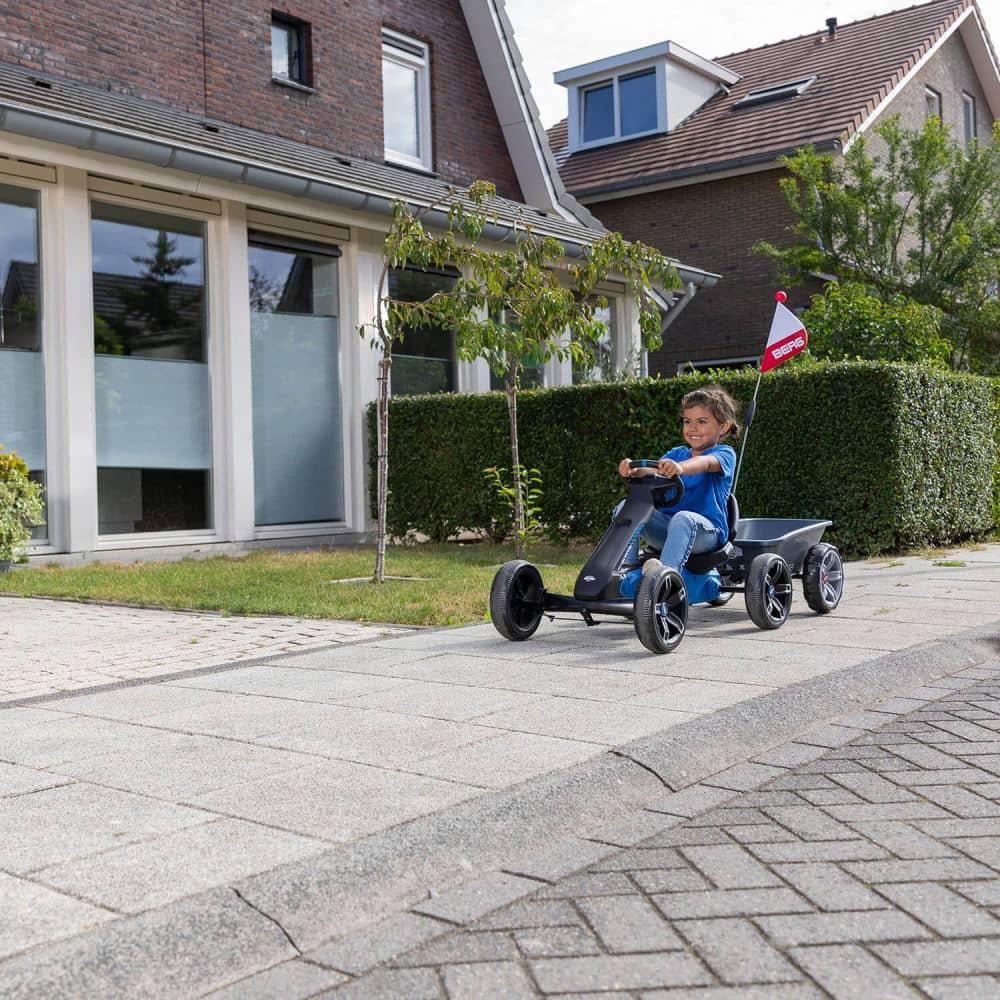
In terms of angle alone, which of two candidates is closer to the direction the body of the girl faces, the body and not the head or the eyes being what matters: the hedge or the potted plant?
the potted plant

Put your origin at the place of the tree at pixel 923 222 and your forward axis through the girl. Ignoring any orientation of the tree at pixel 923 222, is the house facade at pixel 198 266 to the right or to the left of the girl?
right

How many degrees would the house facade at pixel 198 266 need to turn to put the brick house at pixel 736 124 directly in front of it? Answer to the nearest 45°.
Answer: approximately 90° to its left

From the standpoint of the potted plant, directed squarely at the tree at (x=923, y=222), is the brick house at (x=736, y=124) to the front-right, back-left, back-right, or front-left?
front-left

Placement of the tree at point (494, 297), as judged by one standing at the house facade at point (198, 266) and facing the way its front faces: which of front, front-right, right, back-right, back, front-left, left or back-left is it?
front

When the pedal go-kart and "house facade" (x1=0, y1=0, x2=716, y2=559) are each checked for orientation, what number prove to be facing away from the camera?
0

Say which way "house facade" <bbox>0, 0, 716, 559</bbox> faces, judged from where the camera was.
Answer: facing the viewer and to the right of the viewer

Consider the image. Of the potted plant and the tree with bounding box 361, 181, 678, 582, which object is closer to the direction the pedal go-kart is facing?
the potted plant

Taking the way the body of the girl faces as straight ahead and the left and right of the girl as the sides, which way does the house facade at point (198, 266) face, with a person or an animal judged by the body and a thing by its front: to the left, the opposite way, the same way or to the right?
to the left

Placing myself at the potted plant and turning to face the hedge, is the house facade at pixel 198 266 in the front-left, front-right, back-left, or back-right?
front-left

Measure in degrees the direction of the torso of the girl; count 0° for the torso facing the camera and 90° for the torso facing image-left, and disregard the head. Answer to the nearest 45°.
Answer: approximately 45°
